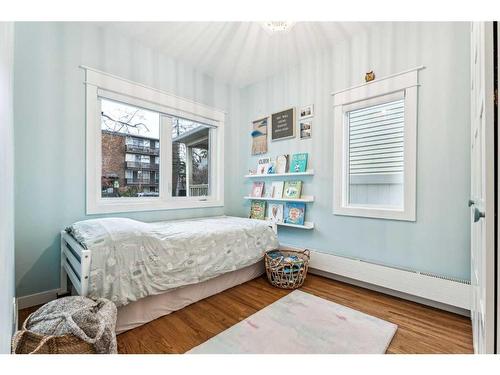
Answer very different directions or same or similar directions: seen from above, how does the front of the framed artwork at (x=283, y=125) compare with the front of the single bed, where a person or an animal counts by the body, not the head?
very different directions

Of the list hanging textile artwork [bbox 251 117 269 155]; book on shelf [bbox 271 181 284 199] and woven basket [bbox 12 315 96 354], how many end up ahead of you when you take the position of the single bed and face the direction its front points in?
2

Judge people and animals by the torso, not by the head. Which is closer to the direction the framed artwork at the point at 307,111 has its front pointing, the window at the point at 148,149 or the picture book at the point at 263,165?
the window

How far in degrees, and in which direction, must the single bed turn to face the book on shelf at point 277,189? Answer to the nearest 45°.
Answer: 0° — it already faces it

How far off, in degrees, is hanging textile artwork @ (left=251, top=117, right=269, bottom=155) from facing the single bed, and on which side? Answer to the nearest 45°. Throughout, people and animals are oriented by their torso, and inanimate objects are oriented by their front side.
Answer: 0° — it already faces it

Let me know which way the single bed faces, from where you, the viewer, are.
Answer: facing away from the viewer and to the right of the viewer

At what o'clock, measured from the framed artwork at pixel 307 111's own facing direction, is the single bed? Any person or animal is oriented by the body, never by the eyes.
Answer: The single bed is roughly at 12 o'clock from the framed artwork.

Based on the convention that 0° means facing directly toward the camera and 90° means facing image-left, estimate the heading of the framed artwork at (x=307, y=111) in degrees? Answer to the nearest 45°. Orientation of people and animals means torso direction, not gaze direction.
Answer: approximately 45°
